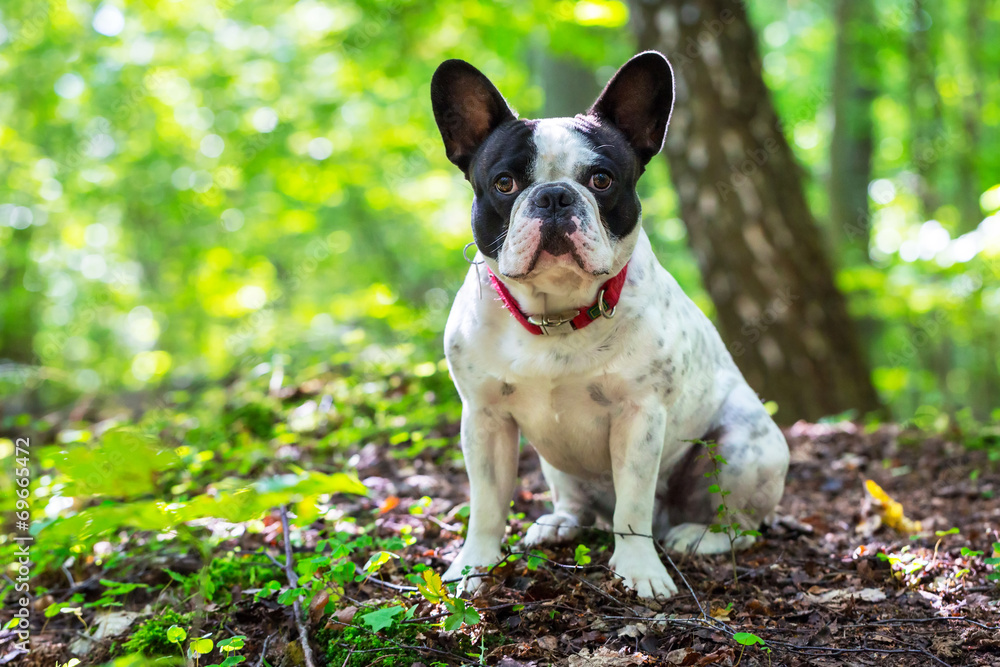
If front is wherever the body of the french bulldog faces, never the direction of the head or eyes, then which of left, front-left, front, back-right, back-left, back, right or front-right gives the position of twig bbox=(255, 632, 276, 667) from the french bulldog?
front

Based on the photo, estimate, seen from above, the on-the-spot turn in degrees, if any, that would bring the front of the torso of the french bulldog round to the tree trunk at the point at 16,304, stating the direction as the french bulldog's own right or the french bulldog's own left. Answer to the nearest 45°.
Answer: approximately 90° to the french bulldog's own right

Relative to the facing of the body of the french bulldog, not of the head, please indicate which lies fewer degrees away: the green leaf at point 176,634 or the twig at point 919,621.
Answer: the green leaf

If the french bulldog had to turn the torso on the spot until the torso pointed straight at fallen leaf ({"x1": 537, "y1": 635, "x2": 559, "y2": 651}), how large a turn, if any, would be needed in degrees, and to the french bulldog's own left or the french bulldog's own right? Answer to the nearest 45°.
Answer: approximately 45° to the french bulldog's own left

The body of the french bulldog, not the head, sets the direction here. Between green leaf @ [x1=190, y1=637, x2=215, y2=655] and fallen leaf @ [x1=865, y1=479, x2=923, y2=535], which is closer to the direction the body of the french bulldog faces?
the green leaf

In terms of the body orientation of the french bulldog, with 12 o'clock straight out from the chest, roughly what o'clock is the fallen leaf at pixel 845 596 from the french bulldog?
The fallen leaf is roughly at 8 o'clock from the french bulldog.

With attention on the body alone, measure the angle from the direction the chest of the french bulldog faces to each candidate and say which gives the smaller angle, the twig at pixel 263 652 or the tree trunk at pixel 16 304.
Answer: the twig

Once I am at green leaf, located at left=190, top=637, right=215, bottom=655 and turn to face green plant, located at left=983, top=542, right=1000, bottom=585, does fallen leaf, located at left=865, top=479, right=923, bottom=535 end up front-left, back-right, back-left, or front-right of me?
front-left

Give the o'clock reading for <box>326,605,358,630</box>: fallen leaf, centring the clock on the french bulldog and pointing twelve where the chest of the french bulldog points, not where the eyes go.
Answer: The fallen leaf is roughly at 12 o'clock from the french bulldog.

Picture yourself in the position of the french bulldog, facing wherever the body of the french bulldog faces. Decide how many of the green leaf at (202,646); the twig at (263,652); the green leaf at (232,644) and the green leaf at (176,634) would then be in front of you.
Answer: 4

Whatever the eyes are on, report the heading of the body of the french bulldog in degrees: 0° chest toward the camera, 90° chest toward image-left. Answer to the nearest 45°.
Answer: approximately 45°
